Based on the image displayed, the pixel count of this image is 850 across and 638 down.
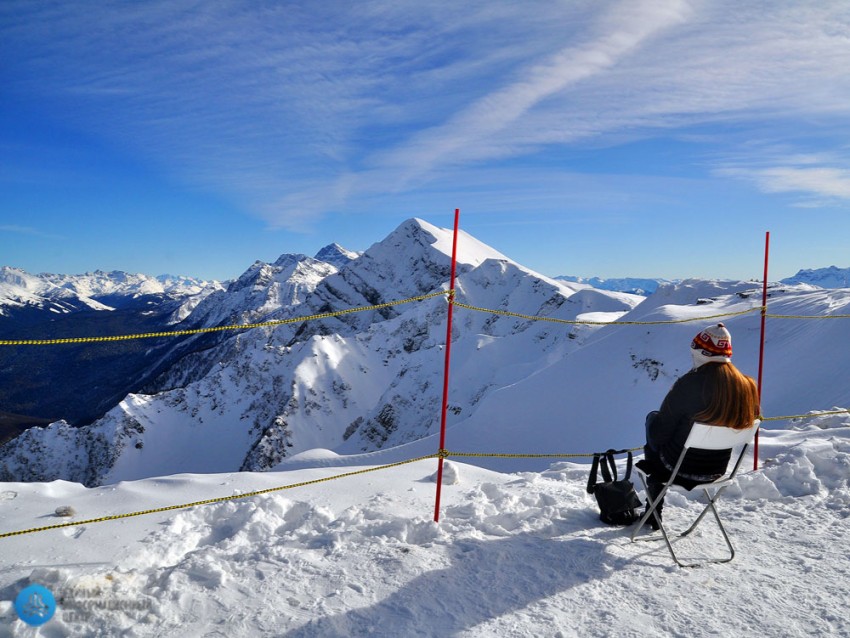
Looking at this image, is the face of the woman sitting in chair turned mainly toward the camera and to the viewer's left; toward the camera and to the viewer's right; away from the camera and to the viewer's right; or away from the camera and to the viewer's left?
away from the camera and to the viewer's left

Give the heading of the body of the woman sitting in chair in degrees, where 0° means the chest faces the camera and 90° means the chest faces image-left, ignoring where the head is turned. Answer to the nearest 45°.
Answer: approximately 135°
